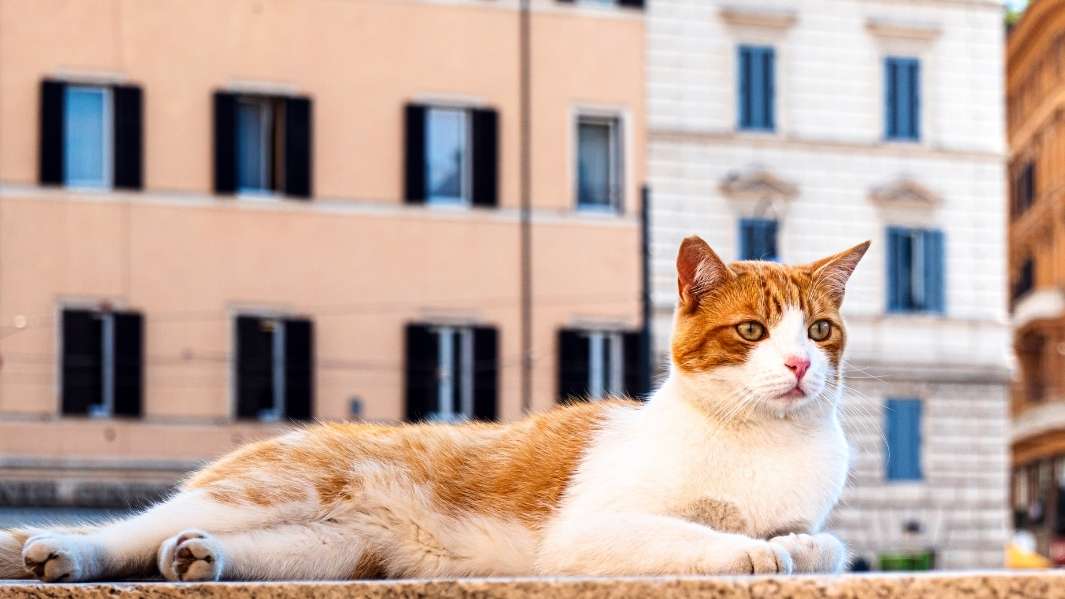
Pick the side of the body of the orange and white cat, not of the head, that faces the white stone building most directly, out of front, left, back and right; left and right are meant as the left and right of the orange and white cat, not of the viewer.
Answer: left

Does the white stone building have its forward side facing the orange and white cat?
yes

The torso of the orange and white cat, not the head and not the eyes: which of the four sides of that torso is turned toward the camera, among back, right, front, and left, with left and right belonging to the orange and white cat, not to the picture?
right

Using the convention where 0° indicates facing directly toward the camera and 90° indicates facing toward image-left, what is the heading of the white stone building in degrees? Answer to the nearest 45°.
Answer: approximately 0°

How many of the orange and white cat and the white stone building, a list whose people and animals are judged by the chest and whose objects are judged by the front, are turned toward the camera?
1

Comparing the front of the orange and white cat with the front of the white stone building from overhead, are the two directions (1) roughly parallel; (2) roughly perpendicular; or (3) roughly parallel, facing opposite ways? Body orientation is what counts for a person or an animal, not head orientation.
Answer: roughly perpendicular
